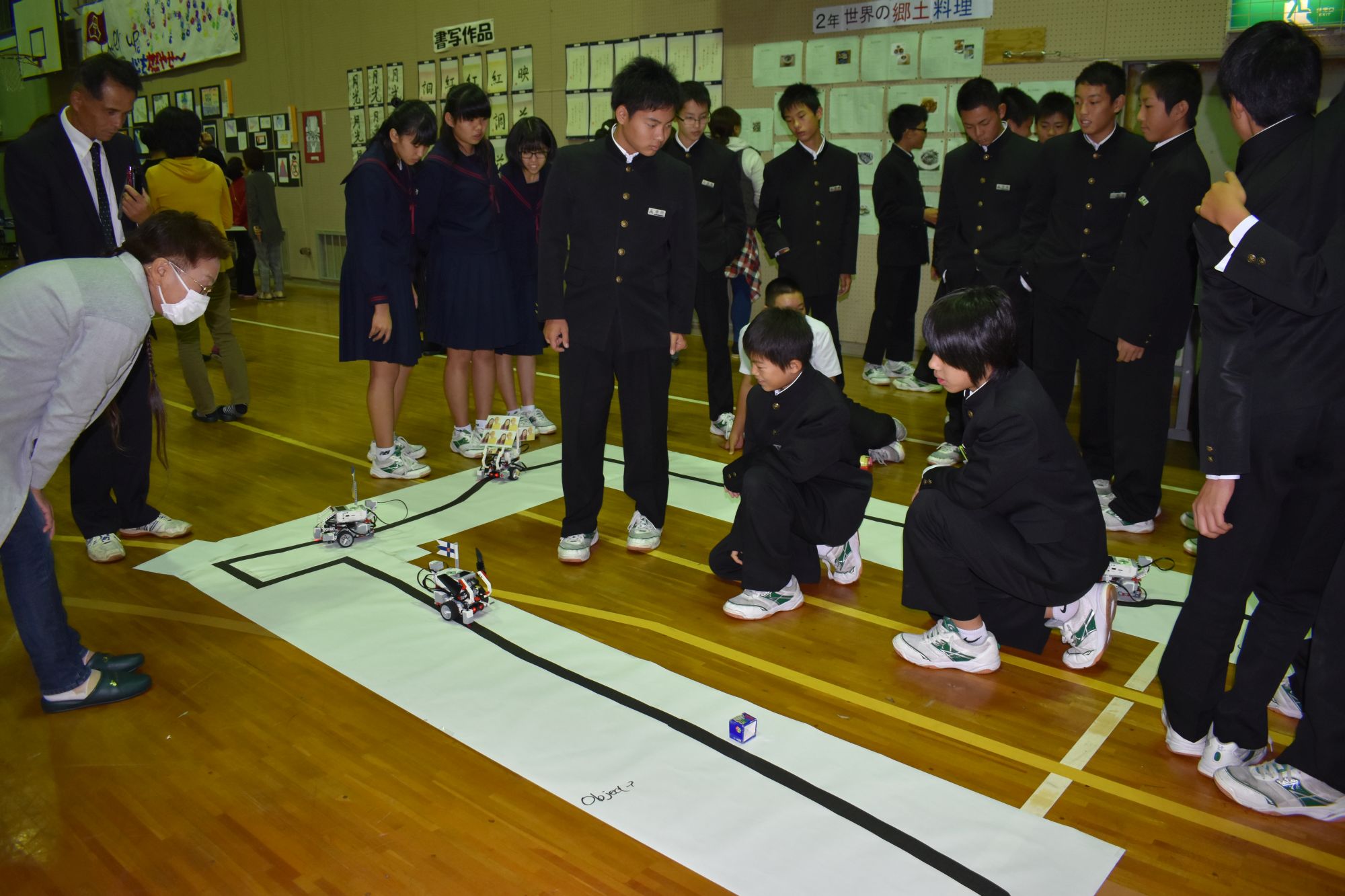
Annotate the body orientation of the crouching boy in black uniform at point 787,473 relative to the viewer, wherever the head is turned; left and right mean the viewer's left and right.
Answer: facing the viewer and to the left of the viewer

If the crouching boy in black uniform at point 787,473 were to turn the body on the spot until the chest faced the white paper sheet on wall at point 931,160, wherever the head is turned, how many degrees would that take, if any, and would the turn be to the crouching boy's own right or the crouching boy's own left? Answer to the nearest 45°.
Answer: approximately 135° to the crouching boy's own right

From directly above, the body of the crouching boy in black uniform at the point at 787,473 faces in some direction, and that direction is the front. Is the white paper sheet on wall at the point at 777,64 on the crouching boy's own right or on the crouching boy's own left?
on the crouching boy's own right

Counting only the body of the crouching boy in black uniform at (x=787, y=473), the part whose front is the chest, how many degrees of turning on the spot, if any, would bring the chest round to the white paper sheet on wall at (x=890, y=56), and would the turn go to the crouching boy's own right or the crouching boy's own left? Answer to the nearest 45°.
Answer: approximately 135° to the crouching boy's own right

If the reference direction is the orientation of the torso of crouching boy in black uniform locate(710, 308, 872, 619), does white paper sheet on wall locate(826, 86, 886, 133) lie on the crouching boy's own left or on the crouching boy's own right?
on the crouching boy's own right

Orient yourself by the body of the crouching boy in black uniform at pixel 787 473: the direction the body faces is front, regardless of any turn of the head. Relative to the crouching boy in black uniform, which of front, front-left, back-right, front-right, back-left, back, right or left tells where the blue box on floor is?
front-left

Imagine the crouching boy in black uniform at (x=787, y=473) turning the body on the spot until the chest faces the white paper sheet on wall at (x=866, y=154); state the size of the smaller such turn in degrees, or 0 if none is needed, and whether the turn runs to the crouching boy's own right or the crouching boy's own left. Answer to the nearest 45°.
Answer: approximately 135° to the crouching boy's own right

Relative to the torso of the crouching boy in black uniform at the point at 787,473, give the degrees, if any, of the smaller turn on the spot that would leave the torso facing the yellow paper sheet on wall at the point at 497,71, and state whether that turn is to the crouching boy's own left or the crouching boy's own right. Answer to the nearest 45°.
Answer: approximately 90° to the crouching boy's own right

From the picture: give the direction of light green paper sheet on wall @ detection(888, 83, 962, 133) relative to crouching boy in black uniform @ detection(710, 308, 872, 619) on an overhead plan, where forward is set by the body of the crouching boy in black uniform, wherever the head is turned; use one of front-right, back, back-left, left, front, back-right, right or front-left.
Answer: back-right

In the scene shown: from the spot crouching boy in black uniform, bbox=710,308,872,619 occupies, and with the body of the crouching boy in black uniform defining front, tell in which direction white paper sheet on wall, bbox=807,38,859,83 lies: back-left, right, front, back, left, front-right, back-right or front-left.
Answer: back-right

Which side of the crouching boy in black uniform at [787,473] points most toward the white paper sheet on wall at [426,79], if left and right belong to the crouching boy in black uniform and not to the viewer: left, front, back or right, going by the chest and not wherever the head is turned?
right
